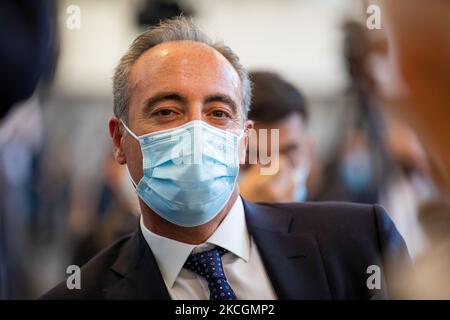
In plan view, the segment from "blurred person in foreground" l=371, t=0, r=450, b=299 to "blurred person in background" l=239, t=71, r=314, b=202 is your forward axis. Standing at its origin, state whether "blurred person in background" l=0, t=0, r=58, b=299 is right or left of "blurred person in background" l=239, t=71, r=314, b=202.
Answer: left

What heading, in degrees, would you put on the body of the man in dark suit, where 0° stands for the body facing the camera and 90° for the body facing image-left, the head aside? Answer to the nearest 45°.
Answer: approximately 0°
